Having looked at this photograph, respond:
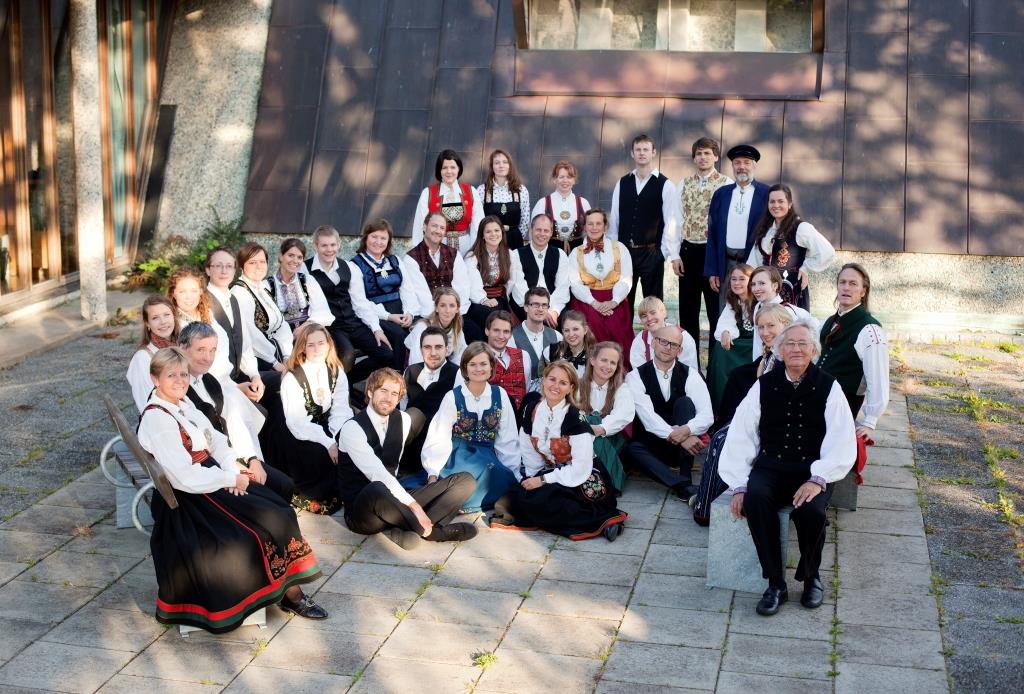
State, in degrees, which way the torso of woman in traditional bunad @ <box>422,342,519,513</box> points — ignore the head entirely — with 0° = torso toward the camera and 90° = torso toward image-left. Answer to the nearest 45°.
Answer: approximately 0°

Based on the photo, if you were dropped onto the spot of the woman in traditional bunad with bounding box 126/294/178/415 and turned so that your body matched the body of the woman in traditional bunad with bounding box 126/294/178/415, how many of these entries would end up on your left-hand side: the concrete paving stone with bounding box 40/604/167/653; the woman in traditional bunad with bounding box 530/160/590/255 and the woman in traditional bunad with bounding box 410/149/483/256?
2

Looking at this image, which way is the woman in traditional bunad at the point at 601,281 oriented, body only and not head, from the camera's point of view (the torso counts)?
toward the camera

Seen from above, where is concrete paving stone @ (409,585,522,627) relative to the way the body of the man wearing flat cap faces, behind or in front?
in front

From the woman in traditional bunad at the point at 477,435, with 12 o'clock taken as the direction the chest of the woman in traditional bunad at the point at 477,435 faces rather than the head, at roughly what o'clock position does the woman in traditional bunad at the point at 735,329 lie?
the woman in traditional bunad at the point at 735,329 is roughly at 8 o'clock from the woman in traditional bunad at the point at 477,435.

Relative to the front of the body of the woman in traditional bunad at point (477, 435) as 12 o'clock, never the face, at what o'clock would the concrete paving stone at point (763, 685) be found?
The concrete paving stone is roughly at 11 o'clock from the woman in traditional bunad.

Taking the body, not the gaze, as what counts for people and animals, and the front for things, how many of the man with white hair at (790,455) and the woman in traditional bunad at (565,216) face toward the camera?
2

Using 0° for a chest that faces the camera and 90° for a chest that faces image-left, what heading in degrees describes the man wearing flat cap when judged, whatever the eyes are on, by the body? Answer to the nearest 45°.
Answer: approximately 0°

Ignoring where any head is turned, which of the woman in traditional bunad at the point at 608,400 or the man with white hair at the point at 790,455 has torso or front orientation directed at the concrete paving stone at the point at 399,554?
the woman in traditional bunad

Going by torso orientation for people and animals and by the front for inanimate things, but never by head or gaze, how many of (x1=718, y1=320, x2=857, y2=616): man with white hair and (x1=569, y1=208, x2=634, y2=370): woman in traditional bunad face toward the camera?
2

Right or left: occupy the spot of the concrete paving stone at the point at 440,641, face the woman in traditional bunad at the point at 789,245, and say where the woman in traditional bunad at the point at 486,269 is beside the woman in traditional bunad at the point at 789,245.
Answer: left

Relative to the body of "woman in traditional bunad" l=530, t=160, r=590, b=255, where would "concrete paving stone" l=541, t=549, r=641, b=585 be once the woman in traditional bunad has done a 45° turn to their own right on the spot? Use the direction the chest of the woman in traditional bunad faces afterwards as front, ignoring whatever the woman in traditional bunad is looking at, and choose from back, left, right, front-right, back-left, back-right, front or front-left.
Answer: front-left

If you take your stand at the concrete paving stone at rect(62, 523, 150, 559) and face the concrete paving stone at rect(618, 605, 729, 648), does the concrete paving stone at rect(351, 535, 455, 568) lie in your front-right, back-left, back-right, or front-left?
front-left

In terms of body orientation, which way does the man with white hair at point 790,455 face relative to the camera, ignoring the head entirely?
toward the camera

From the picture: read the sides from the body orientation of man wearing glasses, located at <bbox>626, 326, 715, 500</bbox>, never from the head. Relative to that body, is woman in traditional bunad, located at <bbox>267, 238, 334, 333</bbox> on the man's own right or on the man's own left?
on the man's own right

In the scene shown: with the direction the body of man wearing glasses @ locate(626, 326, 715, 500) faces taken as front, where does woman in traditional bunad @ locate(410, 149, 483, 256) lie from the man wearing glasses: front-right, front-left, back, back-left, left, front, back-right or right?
back-right

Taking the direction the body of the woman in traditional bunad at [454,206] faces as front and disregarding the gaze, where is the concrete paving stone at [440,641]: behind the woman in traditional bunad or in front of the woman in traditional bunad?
in front

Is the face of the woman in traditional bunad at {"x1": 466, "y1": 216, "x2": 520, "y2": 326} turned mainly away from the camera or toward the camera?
toward the camera

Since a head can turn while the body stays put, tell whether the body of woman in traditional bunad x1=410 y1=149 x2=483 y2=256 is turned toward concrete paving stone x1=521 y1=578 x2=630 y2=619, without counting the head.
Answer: yes
